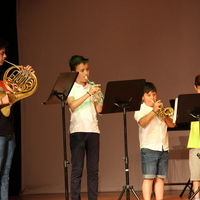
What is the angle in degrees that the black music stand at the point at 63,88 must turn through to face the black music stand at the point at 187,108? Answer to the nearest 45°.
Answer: approximately 135° to its right

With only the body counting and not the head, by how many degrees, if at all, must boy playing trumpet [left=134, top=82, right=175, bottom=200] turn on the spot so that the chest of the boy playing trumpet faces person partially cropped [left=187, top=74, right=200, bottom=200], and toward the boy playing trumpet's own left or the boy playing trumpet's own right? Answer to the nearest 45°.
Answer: approximately 45° to the boy playing trumpet's own left

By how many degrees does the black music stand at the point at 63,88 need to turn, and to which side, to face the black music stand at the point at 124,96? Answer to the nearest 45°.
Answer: approximately 135° to its right

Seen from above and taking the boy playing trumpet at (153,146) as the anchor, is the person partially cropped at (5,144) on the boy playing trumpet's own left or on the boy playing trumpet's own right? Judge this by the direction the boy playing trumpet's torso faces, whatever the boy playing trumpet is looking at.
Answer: on the boy playing trumpet's own right

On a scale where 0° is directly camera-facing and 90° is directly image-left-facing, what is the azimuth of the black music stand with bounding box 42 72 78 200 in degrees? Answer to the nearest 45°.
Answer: approximately 135°

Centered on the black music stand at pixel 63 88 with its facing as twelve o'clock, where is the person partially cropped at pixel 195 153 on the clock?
The person partially cropped is roughly at 4 o'clock from the black music stand.

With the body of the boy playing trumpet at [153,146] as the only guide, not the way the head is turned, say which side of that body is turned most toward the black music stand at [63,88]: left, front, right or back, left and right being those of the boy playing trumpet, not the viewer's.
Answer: right

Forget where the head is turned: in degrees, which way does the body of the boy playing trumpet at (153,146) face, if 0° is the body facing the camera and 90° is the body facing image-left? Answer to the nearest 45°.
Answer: approximately 315°

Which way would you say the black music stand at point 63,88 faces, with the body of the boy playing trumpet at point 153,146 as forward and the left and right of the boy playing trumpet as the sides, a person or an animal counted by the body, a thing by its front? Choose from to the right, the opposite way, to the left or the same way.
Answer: the opposite way
